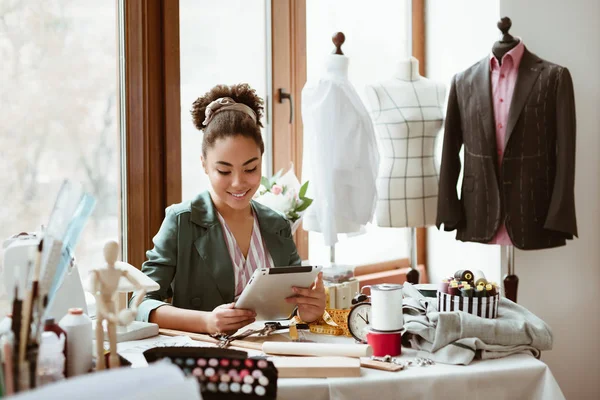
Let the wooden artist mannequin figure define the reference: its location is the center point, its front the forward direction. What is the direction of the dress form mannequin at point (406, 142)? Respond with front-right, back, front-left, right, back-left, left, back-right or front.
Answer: back-left

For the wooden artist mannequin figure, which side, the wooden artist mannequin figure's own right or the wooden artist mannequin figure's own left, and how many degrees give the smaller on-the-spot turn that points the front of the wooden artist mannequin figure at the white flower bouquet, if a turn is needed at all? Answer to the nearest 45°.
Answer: approximately 135° to the wooden artist mannequin figure's own left

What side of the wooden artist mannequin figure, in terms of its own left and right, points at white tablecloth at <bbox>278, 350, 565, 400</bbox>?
left

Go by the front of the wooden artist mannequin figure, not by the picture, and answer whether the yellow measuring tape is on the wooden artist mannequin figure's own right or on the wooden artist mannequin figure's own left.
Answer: on the wooden artist mannequin figure's own left

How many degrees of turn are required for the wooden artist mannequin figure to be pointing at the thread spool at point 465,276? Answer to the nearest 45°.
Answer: approximately 90° to its left

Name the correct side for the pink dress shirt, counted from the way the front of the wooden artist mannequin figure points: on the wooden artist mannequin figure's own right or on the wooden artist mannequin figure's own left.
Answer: on the wooden artist mannequin figure's own left

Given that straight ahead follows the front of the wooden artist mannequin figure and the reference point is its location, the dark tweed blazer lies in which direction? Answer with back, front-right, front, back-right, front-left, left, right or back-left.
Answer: back-left

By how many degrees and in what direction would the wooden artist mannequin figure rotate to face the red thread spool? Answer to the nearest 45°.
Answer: approximately 90° to its left

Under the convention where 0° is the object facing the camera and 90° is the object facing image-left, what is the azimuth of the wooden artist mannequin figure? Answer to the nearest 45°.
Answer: approximately 0°

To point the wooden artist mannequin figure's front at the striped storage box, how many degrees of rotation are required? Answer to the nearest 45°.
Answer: approximately 90° to its left
